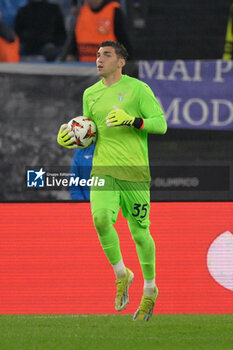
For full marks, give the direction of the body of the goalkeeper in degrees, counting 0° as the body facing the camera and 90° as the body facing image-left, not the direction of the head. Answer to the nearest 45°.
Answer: approximately 45°
